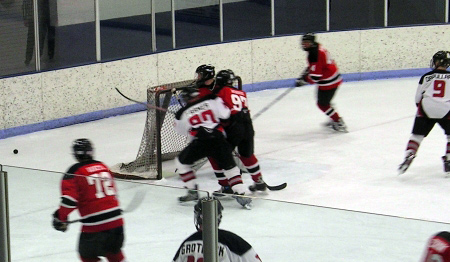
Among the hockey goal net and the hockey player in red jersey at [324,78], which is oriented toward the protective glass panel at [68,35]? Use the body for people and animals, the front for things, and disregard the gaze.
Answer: the hockey player in red jersey

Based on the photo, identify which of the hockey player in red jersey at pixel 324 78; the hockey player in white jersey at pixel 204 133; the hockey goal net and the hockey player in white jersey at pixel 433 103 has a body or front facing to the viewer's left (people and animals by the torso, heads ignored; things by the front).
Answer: the hockey player in red jersey

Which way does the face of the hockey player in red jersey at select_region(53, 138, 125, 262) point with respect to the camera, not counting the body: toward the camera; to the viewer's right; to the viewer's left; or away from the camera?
away from the camera

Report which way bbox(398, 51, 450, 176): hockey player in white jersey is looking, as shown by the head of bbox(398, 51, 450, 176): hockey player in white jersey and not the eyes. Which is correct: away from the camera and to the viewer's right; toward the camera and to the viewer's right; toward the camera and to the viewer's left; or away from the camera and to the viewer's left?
away from the camera and to the viewer's left

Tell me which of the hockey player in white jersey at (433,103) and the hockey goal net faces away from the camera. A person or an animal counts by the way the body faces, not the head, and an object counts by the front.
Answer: the hockey player in white jersey

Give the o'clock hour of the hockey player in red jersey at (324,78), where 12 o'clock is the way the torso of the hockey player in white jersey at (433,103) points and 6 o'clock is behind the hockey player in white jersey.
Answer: The hockey player in red jersey is roughly at 11 o'clock from the hockey player in white jersey.

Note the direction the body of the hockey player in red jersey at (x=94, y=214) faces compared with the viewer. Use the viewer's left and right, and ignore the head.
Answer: facing away from the viewer and to the left of the viewer

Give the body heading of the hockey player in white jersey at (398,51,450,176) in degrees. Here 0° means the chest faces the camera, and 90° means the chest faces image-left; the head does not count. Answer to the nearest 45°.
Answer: approximately 180°

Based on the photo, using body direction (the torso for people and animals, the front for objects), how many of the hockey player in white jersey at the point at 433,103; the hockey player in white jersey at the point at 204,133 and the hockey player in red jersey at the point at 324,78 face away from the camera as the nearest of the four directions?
2

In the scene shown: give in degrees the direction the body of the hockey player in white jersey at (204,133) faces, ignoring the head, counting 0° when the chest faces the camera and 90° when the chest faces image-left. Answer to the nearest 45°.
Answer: approximately 180°

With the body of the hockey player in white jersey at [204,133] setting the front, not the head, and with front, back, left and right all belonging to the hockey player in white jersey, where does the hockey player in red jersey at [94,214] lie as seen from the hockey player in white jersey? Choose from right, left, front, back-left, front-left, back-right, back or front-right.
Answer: back

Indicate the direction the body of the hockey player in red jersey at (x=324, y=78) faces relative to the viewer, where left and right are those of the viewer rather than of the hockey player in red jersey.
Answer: facing to the left of the viewer
